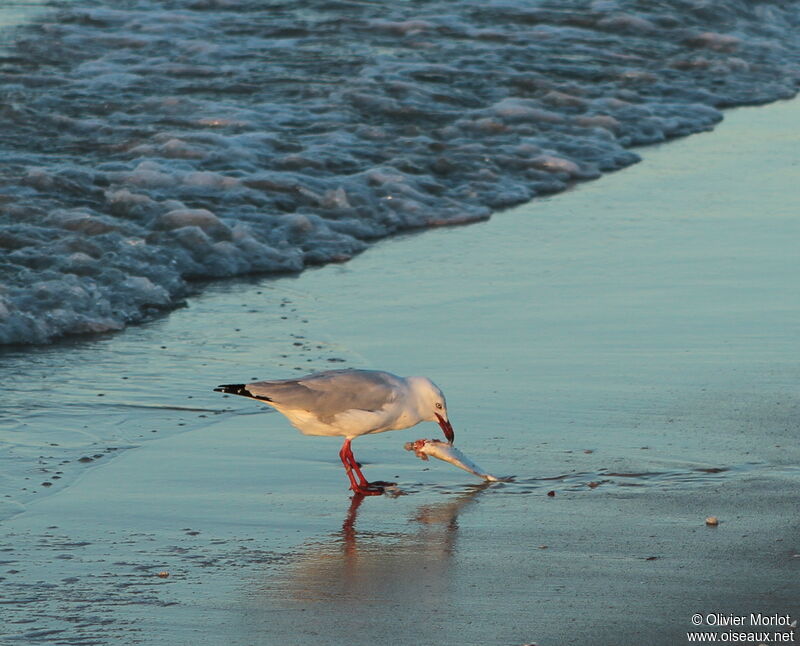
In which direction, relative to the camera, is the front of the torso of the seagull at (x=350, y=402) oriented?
to the viewer's right
